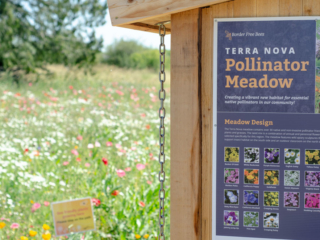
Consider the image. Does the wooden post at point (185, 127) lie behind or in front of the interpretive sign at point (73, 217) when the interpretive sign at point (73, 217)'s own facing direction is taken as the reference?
in front

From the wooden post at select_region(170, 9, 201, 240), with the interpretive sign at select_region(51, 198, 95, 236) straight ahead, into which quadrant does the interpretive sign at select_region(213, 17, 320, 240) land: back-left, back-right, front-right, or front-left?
back-right

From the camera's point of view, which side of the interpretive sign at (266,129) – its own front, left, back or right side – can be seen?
front

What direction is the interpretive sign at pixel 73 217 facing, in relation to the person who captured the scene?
facing the viewer

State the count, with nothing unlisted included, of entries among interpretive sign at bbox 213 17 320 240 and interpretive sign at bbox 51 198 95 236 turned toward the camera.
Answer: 2
